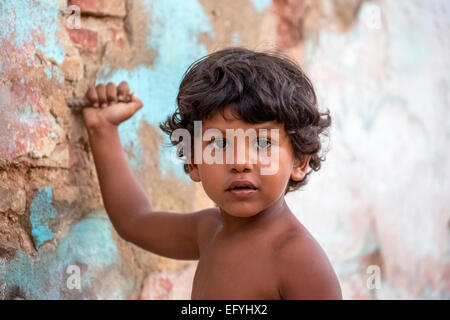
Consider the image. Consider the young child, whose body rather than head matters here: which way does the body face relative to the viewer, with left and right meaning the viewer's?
facing the viewer and to the left of the viewer
